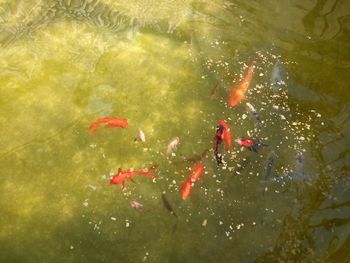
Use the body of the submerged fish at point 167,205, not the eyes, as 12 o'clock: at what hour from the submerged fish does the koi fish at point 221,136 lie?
The koi fish is roughly at 2 o'clock from the submerged fish.

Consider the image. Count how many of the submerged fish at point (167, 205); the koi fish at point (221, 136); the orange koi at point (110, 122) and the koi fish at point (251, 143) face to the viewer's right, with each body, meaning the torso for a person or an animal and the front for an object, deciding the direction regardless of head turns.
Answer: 1

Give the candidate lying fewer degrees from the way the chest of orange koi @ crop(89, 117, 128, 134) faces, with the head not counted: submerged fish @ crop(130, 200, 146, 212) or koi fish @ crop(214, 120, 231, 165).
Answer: the koi fish

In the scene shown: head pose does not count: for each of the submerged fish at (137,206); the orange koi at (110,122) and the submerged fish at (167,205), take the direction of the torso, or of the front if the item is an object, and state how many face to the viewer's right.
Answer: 1

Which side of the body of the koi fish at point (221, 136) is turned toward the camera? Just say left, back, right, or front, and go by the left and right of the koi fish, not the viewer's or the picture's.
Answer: back

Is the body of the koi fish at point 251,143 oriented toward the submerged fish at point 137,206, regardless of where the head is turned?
no

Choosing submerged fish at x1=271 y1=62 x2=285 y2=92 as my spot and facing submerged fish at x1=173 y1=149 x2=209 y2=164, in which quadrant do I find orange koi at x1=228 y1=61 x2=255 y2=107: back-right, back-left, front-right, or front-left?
front-right

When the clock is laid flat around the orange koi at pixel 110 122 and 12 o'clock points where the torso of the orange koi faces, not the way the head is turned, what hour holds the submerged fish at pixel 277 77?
The submerged fish is roughly at 11 o'clock from the orange koi.
